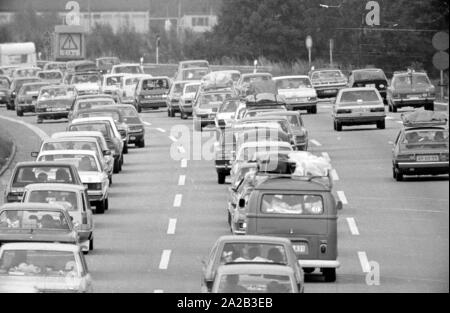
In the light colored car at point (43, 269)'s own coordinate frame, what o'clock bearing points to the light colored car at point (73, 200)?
the light colored car at point (73, 200) is roughly at 12 o'clock from the light colored car at point (43, 269).

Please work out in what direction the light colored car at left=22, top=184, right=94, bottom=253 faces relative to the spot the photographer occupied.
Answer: facing away from the viewer

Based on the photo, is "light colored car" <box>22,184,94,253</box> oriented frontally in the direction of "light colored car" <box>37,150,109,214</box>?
yes

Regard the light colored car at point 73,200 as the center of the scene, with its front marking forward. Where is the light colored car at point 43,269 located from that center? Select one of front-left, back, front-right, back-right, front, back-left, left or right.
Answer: back

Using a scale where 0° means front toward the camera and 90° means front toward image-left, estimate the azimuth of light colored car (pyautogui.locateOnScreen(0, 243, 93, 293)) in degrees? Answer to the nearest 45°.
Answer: approximately 180°

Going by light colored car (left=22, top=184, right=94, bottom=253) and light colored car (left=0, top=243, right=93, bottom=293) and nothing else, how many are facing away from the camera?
2
